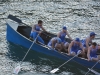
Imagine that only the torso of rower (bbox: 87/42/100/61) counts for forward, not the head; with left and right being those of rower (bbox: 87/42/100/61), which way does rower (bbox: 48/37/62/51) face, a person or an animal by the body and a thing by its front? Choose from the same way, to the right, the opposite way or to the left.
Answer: the same way

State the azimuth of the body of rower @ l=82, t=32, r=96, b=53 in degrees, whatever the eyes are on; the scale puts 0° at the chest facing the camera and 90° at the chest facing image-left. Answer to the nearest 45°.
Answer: approximately 270°

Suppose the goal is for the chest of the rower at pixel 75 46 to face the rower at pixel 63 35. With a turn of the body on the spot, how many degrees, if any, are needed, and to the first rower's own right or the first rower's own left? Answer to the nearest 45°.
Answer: approximately 180°

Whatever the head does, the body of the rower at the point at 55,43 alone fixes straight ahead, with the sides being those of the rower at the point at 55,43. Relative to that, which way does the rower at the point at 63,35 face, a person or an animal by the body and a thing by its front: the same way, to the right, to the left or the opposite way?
the same way

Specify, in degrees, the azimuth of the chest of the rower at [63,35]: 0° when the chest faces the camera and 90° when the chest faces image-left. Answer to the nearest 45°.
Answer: approximately 315°

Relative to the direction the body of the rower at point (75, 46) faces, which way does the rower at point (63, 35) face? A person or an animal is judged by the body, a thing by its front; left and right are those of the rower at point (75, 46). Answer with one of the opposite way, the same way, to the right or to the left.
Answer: the same way

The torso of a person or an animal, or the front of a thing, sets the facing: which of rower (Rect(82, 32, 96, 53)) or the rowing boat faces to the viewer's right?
the rower

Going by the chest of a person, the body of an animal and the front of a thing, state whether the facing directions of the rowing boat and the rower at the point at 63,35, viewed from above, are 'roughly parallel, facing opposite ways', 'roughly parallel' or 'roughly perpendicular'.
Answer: roughly parallel, facing opposite ways

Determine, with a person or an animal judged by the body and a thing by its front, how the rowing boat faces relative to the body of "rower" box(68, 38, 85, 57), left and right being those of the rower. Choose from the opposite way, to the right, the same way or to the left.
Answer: the opposite way

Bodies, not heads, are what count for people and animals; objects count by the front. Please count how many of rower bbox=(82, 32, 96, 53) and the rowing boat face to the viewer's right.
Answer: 1

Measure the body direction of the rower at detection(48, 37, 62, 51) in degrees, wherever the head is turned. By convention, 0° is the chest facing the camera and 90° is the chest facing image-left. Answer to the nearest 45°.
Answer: approximately 315°

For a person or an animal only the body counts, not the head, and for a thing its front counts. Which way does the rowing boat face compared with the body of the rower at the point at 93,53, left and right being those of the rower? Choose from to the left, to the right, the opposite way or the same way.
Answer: the opposite way
